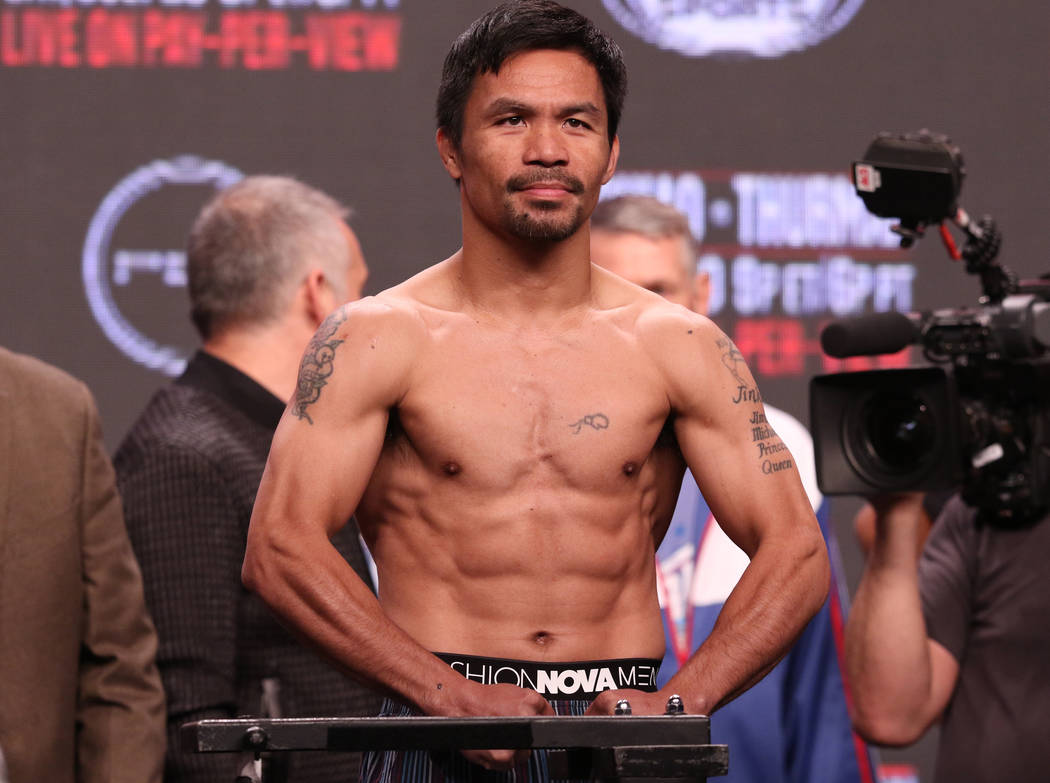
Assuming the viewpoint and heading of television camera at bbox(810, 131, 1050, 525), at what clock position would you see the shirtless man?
The shirtless man is roughly at 12 o'clock from the television camera.

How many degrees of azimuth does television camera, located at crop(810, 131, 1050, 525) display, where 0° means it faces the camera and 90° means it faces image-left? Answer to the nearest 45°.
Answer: approximately 45°

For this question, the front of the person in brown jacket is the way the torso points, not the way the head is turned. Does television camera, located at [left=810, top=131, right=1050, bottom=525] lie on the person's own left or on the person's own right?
on the person's own right

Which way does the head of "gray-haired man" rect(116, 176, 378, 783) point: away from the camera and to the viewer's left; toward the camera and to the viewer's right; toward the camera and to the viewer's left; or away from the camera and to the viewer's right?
away from the camera and to the viewer's right

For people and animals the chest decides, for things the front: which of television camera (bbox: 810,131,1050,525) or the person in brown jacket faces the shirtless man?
the television camera

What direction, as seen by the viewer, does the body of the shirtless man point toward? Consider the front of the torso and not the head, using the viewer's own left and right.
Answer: facing the viewer

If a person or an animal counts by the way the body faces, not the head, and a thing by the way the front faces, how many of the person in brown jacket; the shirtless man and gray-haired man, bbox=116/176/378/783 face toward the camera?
1

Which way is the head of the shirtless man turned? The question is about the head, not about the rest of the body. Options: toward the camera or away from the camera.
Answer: toward the camera

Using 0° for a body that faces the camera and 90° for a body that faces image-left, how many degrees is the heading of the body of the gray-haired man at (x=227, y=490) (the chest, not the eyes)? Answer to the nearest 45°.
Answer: approximately 225°

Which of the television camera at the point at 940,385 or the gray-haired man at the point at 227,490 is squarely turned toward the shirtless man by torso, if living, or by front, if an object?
the television camera
